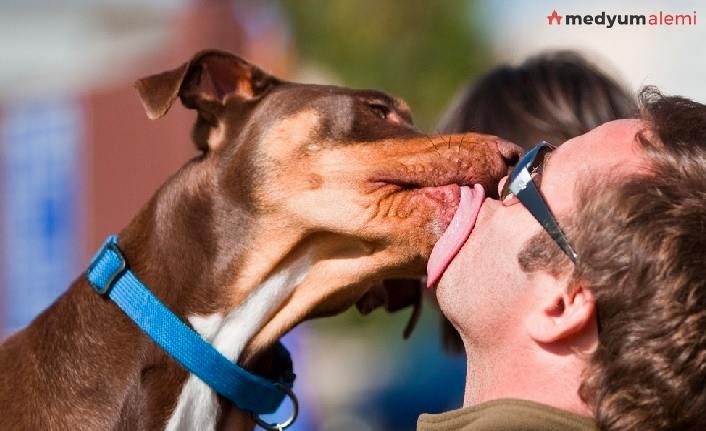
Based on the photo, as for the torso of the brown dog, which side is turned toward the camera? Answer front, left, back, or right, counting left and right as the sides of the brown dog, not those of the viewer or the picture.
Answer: right

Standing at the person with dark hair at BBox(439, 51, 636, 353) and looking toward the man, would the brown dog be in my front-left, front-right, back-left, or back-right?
front-right

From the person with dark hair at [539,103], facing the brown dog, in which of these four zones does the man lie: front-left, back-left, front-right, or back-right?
front-left

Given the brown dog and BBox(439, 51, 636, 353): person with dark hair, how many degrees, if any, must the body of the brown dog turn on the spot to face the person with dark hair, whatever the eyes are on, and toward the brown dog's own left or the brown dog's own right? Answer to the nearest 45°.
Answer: approximately 45° to the brown dog's own left

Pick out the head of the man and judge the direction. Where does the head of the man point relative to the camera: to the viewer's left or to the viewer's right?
to the viewer's left

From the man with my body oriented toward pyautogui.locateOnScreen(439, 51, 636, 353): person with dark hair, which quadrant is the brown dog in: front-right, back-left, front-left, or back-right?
front-left
